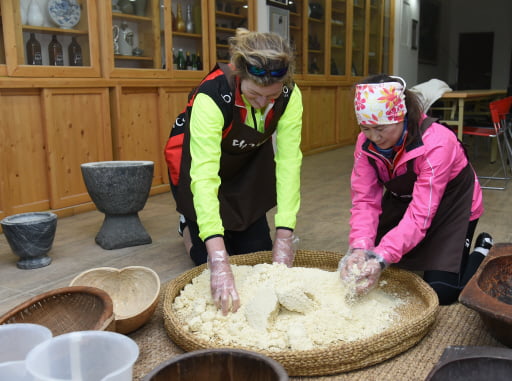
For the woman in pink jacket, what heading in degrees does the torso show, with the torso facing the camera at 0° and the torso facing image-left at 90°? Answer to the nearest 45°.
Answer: approximately 45°

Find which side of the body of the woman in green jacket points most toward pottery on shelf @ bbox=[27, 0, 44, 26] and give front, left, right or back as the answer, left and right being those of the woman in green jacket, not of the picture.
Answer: back

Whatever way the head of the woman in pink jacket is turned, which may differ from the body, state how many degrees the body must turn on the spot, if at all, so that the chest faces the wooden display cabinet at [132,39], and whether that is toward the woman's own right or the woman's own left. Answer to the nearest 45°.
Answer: approximately 90° to the woman's own right

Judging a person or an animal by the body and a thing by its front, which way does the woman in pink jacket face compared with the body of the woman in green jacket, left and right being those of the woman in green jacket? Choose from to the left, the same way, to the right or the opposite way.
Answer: to the right

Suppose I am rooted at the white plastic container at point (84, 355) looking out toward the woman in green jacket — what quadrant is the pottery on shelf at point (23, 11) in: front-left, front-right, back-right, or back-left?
front-left

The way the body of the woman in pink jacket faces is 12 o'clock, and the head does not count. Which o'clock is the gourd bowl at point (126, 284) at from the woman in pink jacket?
The gourd bowl is roughly at 1 o'clock from the woman in pink jacket.

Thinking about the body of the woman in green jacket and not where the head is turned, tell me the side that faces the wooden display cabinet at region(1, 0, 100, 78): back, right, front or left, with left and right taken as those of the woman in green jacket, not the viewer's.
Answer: back

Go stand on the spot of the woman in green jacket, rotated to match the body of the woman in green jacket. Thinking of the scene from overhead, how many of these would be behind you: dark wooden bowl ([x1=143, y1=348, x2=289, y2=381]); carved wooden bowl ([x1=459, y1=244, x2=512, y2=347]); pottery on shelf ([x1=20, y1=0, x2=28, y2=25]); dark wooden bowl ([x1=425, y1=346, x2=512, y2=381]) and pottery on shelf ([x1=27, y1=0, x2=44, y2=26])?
2

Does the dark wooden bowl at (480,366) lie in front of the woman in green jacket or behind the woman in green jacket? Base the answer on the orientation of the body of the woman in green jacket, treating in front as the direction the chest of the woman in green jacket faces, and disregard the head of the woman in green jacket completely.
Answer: in front

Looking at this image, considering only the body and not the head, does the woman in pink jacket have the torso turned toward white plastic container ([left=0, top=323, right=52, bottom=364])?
yes

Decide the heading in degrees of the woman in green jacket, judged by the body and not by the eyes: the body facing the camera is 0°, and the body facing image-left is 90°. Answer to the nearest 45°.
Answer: approximately 315°

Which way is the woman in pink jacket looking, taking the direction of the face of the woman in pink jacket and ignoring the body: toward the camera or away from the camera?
toward the camera

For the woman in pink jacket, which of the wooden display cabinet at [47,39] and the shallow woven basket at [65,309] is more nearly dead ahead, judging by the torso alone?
the shallow woven basket

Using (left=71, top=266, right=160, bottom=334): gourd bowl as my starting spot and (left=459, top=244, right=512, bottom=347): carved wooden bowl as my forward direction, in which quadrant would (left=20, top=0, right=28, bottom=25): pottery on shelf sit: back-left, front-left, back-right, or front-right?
back-left

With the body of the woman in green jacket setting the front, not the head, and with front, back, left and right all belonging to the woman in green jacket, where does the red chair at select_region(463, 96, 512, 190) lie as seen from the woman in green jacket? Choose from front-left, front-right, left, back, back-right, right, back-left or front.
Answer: left
